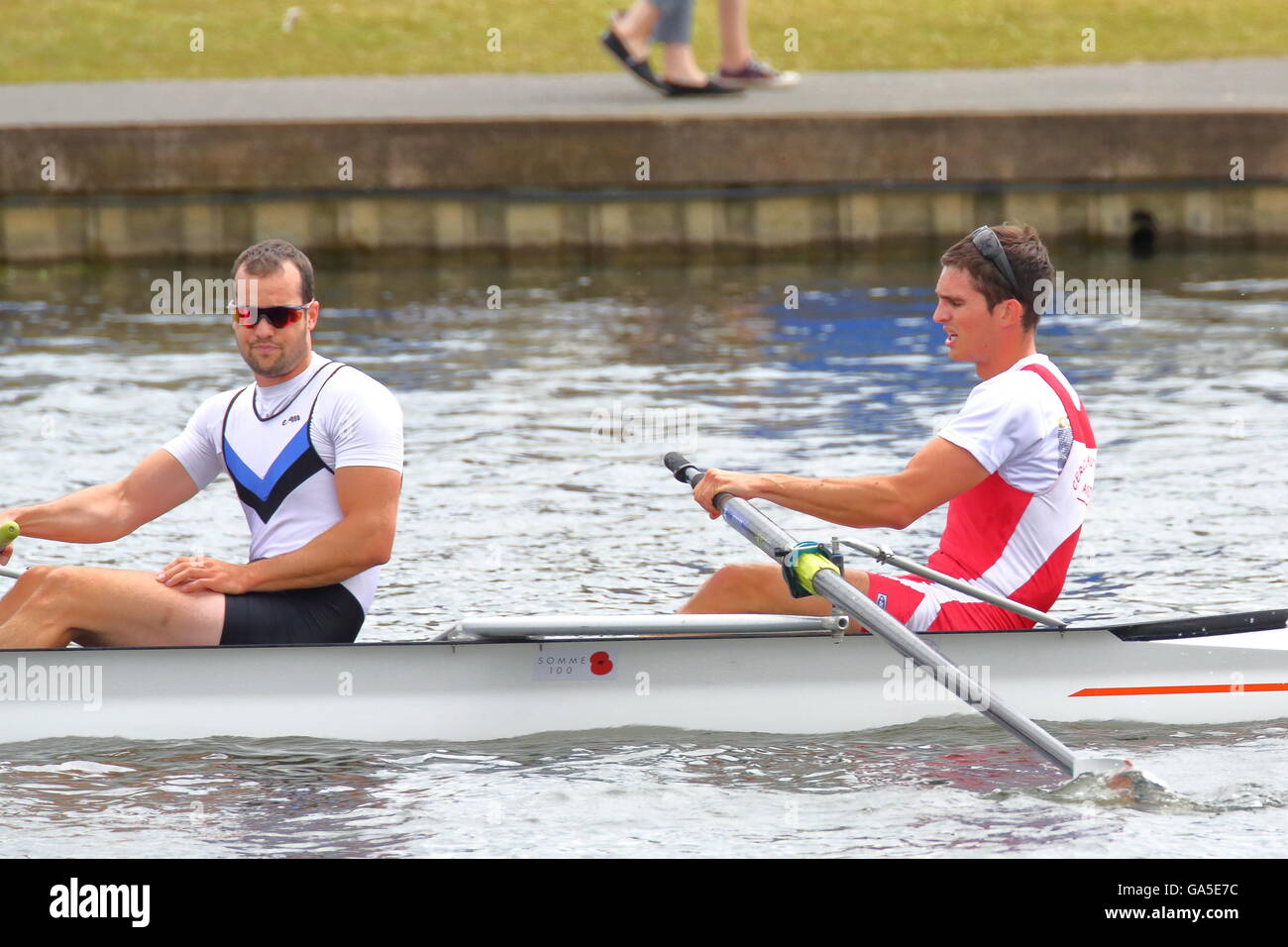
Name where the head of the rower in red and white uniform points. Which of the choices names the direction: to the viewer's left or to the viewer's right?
to the viewer's left

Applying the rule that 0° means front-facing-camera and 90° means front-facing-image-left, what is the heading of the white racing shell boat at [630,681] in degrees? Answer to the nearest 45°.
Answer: approximately 270°

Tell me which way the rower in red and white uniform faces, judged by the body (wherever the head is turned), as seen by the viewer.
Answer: to the viewer's left
